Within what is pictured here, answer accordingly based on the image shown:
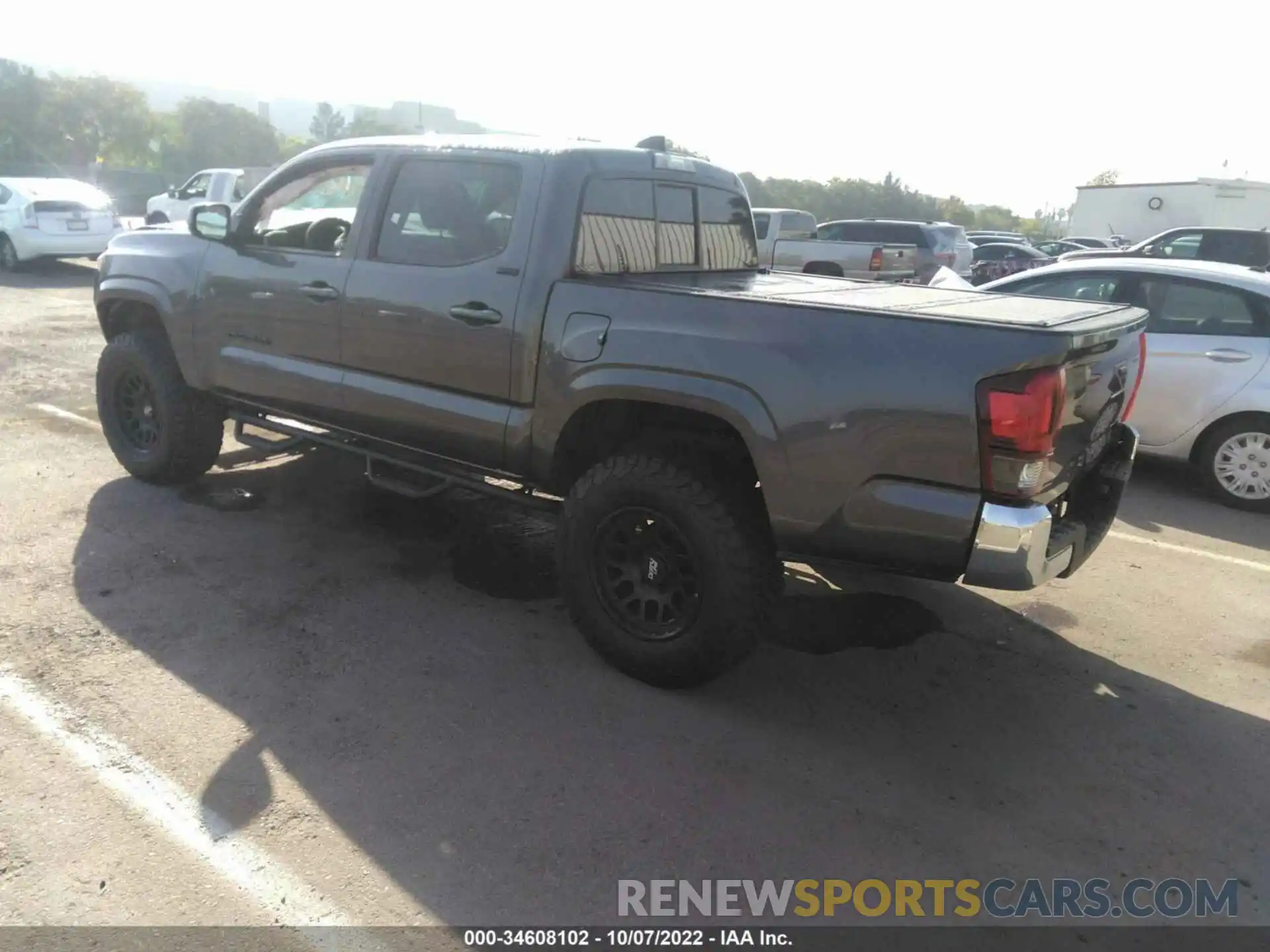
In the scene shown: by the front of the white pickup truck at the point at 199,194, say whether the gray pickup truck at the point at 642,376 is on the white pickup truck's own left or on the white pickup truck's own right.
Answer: on the white pickup truck's own left

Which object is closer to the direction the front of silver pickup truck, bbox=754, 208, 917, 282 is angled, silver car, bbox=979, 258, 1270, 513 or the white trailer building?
the white trailer building

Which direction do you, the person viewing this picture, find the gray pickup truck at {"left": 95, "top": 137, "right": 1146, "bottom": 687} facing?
facing away from the viewer and to the left of the viewer

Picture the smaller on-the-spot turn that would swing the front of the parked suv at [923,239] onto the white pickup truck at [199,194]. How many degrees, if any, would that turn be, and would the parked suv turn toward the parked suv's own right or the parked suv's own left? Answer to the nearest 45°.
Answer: approximately 45° to the parked suv's own left

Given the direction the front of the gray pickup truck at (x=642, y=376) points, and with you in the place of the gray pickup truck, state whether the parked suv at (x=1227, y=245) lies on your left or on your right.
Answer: on your right

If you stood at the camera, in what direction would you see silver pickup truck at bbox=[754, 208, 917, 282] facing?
facing away from the viewer and to the left of the viewer

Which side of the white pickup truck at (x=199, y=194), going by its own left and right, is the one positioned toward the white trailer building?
back

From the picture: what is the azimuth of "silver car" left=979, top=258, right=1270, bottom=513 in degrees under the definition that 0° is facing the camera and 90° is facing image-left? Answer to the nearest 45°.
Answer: approximately 90°

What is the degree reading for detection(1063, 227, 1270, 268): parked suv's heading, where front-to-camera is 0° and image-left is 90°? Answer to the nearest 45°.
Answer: approximately 90°

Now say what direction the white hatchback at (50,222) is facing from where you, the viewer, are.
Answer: facing away from the viewer and to the left of the viewer

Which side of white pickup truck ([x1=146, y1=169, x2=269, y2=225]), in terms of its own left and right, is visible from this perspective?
left

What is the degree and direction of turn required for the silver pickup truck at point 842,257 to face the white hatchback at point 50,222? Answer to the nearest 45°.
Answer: approximately 45° to its left

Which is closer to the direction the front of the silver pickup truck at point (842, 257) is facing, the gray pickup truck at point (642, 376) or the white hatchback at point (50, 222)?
the white hatchback

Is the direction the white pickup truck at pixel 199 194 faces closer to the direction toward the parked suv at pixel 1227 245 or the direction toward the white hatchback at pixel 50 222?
the white hatchback
